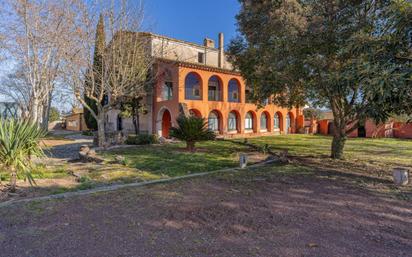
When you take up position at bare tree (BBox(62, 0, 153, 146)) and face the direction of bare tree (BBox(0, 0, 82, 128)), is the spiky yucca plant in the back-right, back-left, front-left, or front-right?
back-left

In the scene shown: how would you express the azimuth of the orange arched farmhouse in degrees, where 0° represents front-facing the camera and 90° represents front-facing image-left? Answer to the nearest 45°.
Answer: approximately 315°

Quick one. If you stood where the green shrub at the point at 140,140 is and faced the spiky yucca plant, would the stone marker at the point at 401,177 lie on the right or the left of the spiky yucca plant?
left

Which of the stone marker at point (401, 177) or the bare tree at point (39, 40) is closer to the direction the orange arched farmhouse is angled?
the stone marker

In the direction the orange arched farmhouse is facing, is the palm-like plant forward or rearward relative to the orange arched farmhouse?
forward

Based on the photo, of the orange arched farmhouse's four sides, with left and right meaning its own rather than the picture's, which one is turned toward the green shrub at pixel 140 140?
right

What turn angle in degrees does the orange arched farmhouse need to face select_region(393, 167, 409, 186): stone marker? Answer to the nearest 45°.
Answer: approximately 45° to its right

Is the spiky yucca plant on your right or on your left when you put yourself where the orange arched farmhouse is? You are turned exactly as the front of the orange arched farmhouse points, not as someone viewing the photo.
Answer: on your right

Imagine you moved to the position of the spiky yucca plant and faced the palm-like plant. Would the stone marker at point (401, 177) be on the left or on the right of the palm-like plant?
right

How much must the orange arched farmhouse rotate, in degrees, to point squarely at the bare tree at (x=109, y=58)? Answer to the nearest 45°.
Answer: approximately 90° to its right

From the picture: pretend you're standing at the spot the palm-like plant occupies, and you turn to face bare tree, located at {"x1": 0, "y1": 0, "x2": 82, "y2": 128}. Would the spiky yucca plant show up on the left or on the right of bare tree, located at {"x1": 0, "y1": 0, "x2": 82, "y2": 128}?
left
